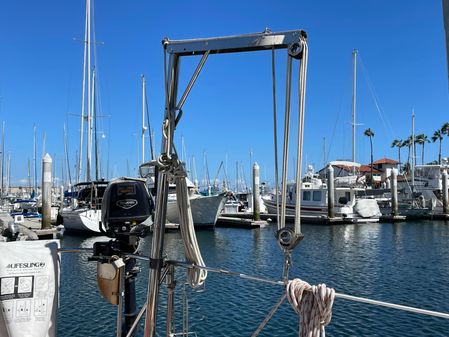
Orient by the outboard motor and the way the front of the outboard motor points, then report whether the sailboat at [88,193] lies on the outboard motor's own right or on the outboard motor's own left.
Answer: on the outboard motor's own right

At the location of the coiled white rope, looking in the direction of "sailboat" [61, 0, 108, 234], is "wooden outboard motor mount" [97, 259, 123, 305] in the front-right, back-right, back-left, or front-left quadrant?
front-left

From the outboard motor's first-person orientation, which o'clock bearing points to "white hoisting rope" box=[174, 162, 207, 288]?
The white hoisting rope is roughly at 8 o'clock from the outboard motor.
